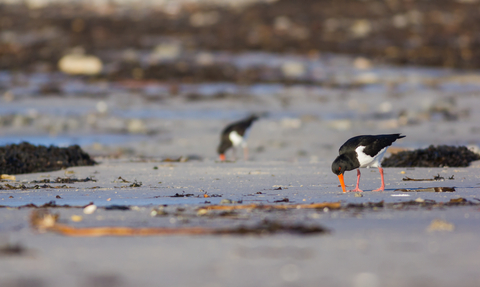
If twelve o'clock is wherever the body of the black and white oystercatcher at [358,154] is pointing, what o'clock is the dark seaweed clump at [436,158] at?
The dark seaweed clump is roughly at 4 o'clock from the black and white oystercatcher.

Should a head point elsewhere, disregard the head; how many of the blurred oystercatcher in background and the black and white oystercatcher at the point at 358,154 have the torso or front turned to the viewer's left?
2

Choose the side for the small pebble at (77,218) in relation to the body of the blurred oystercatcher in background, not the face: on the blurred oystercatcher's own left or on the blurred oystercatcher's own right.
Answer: on the blurred oystercatcher's own left

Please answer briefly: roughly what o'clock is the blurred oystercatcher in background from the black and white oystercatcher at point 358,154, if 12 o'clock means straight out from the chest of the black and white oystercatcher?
The blurred oystercatcher in background is roughly at 2 o'clock from the black and white oystercatcher.

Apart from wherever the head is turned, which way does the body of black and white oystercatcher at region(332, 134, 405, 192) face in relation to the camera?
to the viewer's left

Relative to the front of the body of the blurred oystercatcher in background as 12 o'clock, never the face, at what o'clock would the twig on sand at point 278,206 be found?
The twig on sand is roughly at 9 o'clock from the blurred oystercatcher in background.

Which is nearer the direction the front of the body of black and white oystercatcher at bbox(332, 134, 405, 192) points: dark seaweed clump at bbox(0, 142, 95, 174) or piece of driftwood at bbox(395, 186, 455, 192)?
the dark seaweed clump

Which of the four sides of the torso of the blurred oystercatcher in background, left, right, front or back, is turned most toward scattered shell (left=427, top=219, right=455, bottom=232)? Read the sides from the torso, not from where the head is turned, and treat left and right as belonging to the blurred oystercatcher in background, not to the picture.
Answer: left

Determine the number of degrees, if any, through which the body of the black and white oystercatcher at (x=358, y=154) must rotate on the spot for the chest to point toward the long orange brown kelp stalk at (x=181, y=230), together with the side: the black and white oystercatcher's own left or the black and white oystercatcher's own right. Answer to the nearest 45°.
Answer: approximately 45° to the black and white oystercatcher's own left

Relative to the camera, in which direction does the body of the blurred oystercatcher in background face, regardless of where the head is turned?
to the viewer's left
